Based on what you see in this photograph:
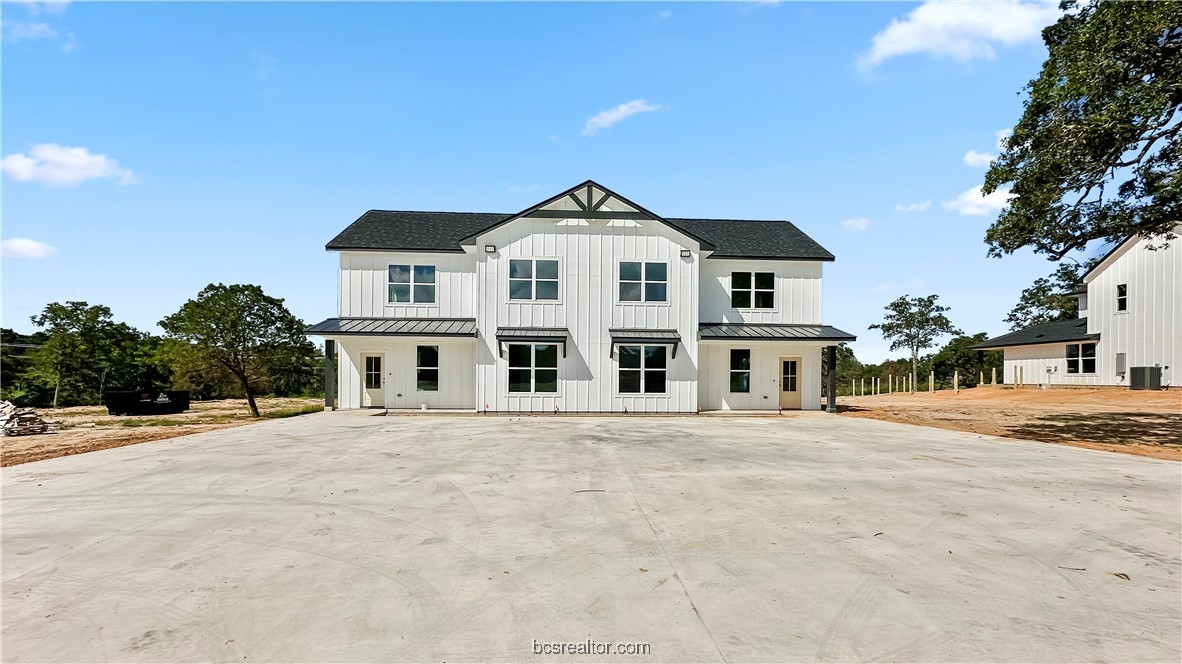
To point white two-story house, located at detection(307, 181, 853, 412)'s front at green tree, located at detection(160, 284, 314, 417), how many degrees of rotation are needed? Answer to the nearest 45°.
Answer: approximately 90° to its right

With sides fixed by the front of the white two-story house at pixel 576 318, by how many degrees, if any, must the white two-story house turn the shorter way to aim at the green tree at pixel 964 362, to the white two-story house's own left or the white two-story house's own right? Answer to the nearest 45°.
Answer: approximately 135° to the white two-story house's own left

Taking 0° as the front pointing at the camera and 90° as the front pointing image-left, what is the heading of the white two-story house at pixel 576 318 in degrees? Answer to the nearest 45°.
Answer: approximately 0°

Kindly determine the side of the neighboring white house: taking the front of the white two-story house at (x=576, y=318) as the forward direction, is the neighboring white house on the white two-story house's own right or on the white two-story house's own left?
on the white two-story house's own left

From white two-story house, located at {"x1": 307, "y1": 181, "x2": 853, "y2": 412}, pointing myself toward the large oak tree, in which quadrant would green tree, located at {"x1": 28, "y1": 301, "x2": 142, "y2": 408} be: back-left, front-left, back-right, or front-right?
back-right
